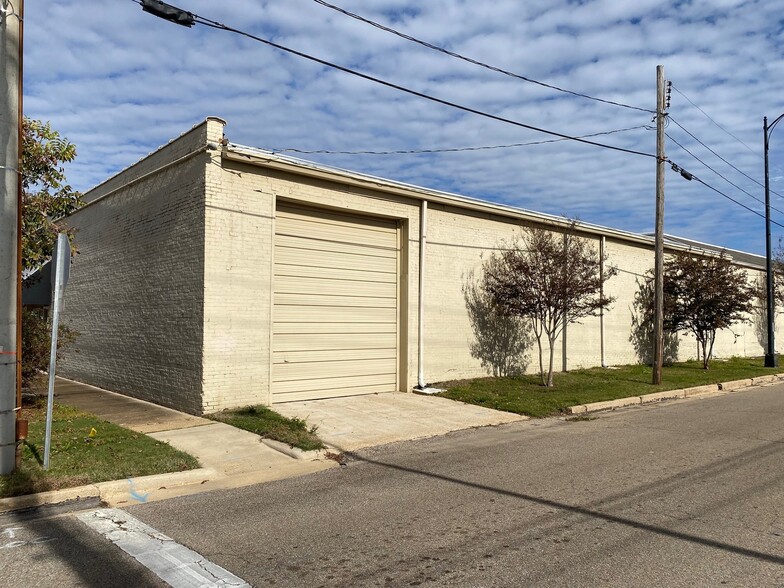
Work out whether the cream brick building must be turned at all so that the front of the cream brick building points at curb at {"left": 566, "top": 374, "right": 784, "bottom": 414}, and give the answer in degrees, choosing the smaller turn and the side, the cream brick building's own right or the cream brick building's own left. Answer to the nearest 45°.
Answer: approximately 45° to the cream brick building's own left

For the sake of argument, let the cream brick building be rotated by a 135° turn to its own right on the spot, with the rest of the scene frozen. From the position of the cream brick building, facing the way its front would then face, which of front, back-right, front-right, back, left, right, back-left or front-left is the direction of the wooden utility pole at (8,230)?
left

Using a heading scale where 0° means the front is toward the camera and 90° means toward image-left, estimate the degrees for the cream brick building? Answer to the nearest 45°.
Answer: approximately 315°

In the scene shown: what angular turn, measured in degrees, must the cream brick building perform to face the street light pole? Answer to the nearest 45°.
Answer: approximately 90° to its left

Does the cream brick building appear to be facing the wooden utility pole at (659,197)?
no

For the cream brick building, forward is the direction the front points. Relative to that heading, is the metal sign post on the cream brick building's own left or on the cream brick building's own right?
on the cream brick building's own right
